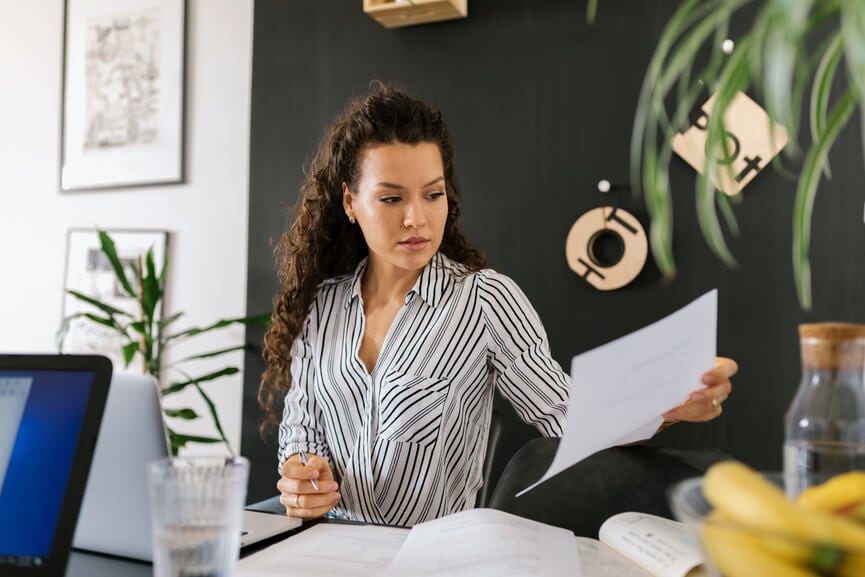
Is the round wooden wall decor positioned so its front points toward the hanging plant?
yes

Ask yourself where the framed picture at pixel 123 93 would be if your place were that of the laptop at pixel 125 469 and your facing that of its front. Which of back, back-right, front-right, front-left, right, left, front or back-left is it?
front-left

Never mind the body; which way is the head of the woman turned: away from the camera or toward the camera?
toward the camera

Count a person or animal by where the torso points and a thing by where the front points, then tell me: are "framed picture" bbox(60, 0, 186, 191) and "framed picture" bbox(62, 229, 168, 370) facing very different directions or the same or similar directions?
same or similar directions

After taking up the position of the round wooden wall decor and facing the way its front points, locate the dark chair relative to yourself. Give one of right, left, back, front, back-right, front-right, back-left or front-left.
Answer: front

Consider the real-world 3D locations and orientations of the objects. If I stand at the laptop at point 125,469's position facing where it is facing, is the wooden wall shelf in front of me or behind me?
in front

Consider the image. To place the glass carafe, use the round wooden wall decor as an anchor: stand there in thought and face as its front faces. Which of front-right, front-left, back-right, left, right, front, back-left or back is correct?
front

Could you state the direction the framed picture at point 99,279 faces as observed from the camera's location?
facing the viewer

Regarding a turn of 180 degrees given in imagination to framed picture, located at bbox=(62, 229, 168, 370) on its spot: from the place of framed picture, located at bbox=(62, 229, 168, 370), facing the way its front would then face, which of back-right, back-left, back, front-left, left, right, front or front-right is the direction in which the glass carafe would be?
back

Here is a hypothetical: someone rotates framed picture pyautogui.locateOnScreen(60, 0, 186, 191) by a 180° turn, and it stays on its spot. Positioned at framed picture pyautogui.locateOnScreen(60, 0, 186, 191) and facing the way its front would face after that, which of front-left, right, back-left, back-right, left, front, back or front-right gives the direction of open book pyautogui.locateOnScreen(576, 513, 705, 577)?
back

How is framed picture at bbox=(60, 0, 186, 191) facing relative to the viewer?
toward the camera

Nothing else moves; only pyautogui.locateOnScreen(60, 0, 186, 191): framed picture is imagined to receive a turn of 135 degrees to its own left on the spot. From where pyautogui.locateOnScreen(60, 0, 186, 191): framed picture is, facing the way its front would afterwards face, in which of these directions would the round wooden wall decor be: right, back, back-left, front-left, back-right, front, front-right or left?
right

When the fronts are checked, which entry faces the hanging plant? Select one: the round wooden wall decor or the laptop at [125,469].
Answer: the round wooden wall decor

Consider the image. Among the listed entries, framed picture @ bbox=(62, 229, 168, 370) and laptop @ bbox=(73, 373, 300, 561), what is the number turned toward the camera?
1

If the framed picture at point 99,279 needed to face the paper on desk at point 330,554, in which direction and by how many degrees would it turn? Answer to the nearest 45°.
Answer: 0° — it already faces it

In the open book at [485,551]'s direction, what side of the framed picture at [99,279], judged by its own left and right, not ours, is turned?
front

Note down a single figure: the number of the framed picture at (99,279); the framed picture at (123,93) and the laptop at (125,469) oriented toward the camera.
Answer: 2
